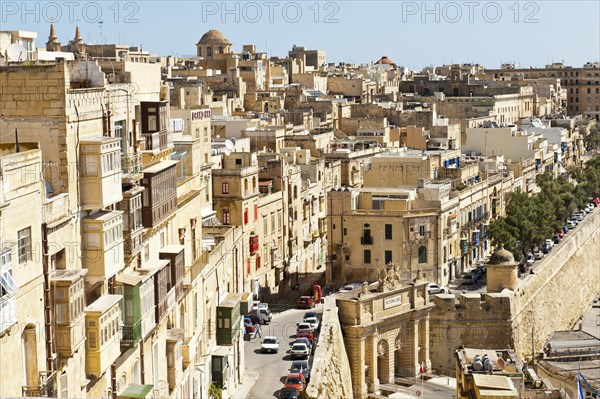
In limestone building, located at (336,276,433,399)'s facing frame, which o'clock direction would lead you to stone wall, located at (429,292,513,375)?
The stone wall is roughly at 9 o'clock from the limestone building.

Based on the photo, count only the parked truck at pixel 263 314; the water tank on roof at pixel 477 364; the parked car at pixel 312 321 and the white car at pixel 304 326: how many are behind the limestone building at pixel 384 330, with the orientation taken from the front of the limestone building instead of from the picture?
3

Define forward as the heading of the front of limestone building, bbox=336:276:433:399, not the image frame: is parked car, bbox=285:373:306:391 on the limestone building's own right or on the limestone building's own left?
on the limestone building's own right

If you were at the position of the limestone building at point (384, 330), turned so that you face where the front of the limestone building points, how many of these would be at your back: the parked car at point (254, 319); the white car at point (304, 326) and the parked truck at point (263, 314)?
3

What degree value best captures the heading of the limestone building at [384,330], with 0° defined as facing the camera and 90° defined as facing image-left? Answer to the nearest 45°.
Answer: approximately 315°

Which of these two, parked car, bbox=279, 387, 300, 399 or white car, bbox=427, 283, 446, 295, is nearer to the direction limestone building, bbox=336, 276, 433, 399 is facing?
the parked car
